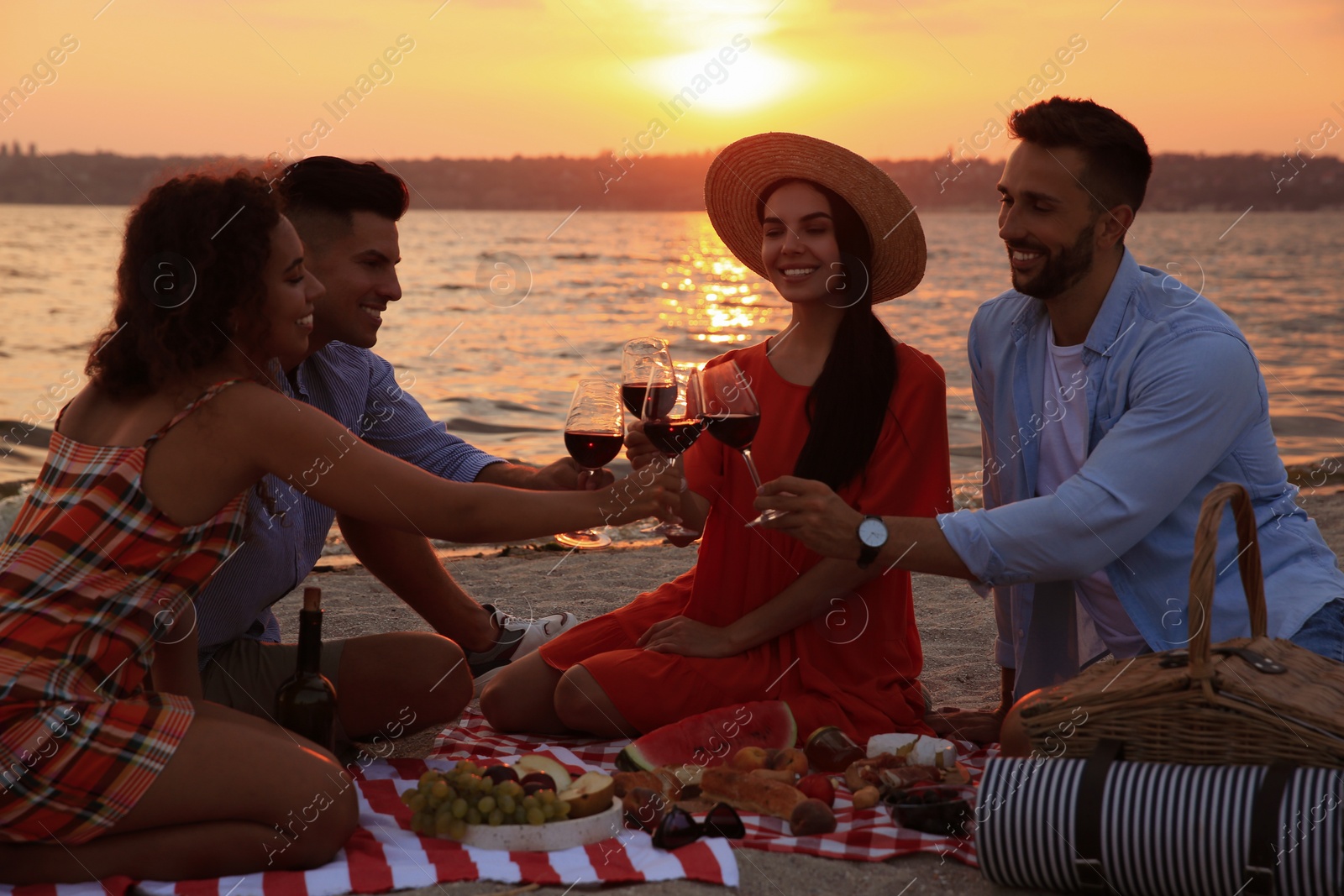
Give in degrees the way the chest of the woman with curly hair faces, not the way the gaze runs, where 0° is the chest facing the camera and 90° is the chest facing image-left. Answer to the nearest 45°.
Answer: approximately 270°

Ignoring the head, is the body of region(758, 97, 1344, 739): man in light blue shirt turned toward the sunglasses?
yes

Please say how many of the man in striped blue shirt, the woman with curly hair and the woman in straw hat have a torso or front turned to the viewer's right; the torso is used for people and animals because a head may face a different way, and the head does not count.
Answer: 2

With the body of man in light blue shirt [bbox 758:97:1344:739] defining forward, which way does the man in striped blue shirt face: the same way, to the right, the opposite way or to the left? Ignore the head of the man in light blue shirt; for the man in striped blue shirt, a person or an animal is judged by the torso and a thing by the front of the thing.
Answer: the opposite way

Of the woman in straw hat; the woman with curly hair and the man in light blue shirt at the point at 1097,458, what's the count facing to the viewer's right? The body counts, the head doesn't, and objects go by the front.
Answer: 1

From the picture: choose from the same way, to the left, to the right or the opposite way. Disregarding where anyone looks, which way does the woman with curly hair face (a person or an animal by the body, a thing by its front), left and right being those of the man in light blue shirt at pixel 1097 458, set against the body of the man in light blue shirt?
the opposite way

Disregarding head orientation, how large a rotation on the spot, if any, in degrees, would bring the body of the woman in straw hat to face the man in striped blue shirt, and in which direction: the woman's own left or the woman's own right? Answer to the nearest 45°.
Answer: approximately 45° to the woman's own right

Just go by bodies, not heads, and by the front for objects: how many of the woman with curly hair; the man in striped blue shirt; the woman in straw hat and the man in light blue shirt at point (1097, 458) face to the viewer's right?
2

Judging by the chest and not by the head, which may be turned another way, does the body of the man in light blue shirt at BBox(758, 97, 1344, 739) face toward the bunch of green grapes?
yes

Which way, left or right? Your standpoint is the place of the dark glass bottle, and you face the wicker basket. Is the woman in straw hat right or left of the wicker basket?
left

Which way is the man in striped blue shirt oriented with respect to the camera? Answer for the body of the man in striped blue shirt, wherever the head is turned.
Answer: to the viewer's right

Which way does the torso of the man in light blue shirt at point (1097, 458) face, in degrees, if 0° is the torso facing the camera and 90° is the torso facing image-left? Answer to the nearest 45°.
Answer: approximately 45°

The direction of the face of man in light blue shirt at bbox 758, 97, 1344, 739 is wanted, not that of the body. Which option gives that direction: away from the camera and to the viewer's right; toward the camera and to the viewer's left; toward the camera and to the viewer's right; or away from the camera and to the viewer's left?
toward the camera and to the viewer's left
